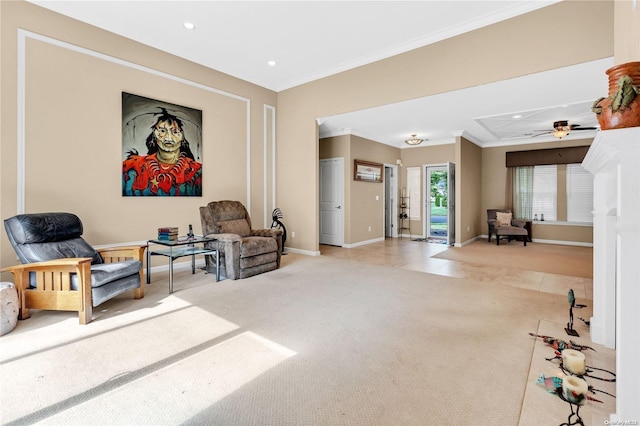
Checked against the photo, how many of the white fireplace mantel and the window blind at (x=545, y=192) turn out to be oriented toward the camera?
1

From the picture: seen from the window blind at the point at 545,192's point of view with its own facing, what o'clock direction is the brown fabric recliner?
The brown fabric recliner is roughly at 1 o'clock from the window blind.

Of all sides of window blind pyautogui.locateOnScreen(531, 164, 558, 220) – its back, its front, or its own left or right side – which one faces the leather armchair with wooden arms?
front

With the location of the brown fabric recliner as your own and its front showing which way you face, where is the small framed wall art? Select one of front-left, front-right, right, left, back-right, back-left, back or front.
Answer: left

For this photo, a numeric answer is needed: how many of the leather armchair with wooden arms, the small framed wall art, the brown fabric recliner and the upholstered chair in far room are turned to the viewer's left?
0

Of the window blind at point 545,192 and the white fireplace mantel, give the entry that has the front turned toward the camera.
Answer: the window blind

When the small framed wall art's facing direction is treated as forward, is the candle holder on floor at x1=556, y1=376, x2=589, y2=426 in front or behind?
in front

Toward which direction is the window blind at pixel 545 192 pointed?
toward the camera

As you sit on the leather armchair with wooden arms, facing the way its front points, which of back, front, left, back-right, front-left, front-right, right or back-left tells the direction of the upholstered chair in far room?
front-left

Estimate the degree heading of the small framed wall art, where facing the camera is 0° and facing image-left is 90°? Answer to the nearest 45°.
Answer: approximately 315°

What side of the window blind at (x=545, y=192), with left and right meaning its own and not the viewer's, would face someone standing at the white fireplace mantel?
front

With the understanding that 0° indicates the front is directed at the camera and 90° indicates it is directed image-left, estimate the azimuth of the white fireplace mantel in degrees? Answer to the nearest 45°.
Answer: approximately 90°

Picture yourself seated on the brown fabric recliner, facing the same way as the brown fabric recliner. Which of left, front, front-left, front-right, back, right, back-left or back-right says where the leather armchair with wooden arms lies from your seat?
right

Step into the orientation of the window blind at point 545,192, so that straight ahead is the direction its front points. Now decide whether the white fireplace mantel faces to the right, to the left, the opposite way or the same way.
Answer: to the right

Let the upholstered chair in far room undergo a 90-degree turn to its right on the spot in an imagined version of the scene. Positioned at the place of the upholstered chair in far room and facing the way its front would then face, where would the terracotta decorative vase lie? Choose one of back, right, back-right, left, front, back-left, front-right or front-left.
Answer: front-left

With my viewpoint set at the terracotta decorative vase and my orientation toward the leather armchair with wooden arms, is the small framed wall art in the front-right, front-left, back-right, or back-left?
front-right

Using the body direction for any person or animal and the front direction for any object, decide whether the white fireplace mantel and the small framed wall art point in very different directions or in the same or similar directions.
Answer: very different directions

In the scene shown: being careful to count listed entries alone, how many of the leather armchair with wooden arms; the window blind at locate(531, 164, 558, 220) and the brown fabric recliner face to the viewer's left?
0

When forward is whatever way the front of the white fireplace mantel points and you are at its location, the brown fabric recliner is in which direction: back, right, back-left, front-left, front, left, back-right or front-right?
front
